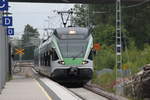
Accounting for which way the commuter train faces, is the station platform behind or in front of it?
in front

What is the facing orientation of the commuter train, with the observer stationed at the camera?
facing the viewer
